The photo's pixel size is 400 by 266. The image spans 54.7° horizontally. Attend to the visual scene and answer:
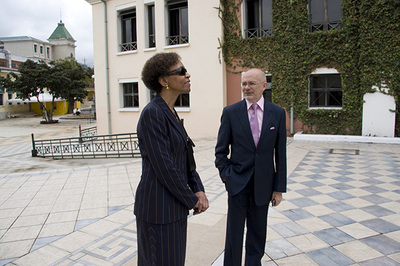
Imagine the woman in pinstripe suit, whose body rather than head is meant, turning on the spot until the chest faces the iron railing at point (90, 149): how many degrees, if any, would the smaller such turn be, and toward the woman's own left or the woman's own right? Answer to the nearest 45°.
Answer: approximately 90° to the woman's own left

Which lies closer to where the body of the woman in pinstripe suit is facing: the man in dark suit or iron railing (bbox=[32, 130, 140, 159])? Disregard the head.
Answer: the man in dark suit

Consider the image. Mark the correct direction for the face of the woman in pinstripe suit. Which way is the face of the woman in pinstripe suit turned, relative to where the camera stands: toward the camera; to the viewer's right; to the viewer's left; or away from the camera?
to the viewer's right

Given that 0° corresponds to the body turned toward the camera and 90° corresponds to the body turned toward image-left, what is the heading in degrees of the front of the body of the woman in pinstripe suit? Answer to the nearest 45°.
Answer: approximately 270°

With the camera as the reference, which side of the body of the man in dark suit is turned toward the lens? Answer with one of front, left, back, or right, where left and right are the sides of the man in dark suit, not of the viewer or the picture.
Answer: front

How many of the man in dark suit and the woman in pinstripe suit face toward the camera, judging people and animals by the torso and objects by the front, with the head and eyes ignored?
1

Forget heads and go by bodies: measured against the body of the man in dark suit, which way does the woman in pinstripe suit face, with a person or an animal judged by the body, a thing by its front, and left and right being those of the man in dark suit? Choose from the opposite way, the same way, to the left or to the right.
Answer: to the left

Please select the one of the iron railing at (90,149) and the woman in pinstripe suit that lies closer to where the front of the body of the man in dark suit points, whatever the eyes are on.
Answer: the woman in pinstripe suit

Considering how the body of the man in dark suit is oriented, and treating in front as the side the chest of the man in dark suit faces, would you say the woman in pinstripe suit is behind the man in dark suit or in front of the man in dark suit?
in front

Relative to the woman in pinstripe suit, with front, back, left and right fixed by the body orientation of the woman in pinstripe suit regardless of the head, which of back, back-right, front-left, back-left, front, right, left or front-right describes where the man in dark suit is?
front-left

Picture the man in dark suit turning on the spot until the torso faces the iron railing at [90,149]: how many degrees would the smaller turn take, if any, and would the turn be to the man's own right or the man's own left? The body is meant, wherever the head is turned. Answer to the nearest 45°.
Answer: approximately 135° to the man's own right

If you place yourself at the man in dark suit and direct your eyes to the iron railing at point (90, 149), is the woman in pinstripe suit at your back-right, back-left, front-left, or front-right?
back-left

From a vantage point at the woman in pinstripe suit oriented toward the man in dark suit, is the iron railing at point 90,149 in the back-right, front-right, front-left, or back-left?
front-left
